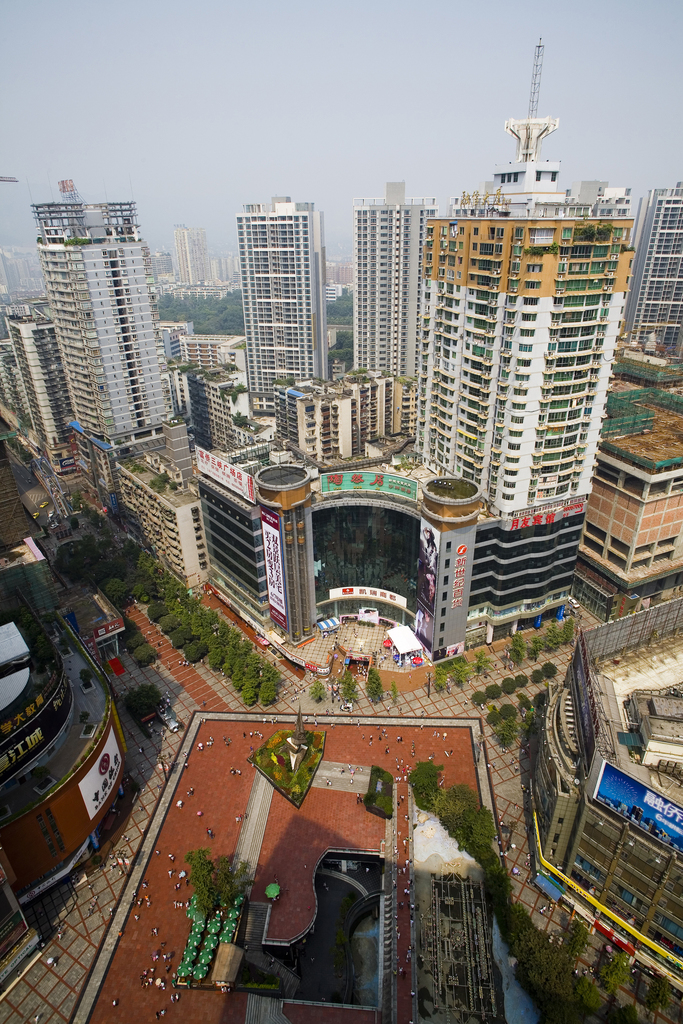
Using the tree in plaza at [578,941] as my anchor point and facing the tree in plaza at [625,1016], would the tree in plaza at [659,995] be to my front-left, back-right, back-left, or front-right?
front-left
